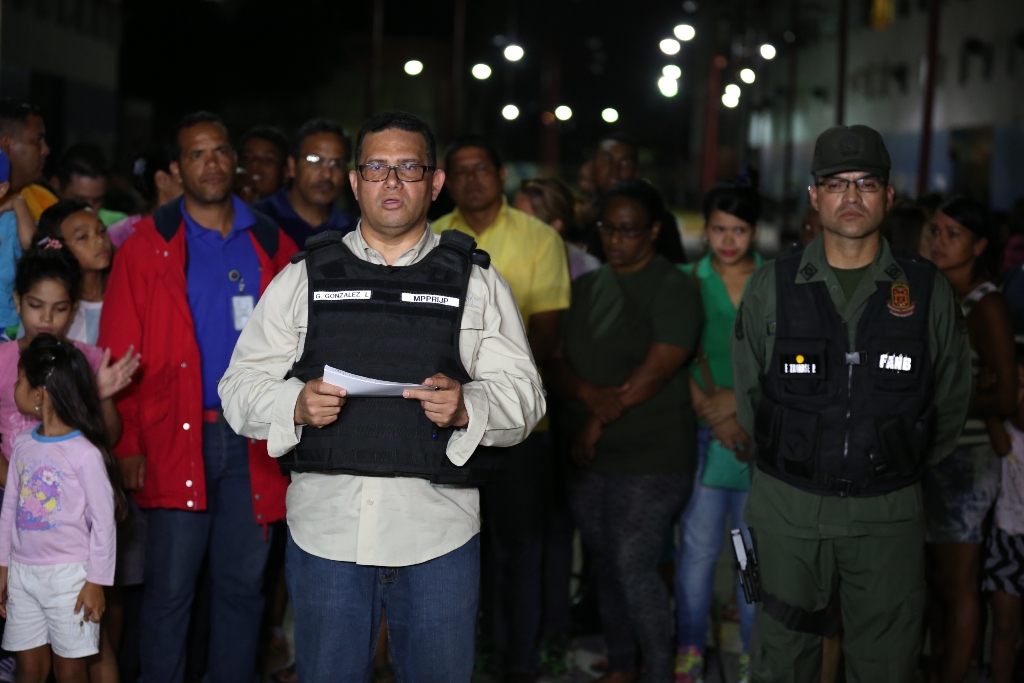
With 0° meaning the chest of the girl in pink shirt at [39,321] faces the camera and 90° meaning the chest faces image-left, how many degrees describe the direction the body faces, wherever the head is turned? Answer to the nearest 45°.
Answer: approximately 0°

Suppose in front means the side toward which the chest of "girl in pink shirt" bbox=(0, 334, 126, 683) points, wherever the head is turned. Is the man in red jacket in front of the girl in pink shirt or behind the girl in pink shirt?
behind

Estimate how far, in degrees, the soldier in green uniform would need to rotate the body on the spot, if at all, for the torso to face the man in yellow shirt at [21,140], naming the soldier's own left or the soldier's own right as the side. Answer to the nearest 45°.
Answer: approximately 90° to the soldier's own right

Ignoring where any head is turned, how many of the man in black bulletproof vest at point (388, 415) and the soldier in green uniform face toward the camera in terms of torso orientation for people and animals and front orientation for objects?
2

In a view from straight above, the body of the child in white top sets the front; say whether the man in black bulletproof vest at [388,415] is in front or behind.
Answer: in front

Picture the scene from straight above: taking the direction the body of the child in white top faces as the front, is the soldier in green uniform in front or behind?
in front

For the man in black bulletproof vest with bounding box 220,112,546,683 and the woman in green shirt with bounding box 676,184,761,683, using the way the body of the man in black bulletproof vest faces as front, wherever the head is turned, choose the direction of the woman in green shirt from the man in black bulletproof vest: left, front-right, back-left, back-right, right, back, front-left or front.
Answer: back-left
